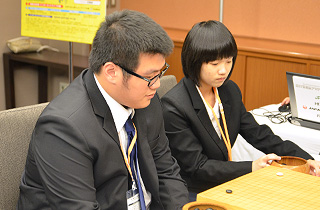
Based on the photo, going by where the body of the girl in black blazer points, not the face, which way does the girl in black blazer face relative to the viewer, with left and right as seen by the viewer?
facing the viewer and to the right of the viewer

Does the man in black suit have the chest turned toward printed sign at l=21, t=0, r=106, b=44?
no

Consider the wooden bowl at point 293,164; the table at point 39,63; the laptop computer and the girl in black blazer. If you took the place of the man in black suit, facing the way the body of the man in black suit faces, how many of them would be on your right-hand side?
0

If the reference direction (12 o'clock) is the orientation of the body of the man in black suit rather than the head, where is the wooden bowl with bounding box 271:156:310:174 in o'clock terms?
The wooden bowl is roughly at 10 o'clock from the man in black suit.

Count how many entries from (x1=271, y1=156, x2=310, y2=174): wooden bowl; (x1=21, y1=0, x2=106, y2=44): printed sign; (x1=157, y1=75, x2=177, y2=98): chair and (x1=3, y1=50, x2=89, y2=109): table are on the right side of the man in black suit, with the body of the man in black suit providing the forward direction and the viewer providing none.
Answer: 0

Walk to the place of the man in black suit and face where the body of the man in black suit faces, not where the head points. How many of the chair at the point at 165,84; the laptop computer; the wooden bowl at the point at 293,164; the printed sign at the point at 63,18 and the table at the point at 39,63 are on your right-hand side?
0

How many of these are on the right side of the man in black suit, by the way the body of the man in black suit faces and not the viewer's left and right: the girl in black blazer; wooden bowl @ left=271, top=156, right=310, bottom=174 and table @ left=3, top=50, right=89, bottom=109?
0

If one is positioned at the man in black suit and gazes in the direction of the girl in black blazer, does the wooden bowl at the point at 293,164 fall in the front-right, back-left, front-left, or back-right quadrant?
front-right

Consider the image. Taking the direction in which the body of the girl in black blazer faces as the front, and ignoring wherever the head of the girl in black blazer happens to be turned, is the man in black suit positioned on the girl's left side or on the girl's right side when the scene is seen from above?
on the girl's right side

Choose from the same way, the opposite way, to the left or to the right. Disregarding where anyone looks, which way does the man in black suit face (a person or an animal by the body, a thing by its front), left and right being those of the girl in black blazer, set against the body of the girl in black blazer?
the same way

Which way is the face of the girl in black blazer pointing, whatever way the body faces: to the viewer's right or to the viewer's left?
to the viewer's right

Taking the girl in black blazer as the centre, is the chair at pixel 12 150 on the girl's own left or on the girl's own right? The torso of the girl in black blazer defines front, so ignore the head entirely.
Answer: on the girl's own right

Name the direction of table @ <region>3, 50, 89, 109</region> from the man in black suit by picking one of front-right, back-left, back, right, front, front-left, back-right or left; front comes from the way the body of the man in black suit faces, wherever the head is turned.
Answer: back-left

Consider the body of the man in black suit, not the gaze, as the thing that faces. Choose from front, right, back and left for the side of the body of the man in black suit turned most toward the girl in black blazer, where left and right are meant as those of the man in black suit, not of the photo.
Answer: left

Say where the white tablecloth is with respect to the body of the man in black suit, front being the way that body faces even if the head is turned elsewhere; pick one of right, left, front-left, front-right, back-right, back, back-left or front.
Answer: left

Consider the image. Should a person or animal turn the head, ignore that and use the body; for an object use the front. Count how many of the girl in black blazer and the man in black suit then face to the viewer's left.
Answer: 0

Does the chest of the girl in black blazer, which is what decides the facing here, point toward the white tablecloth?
no
